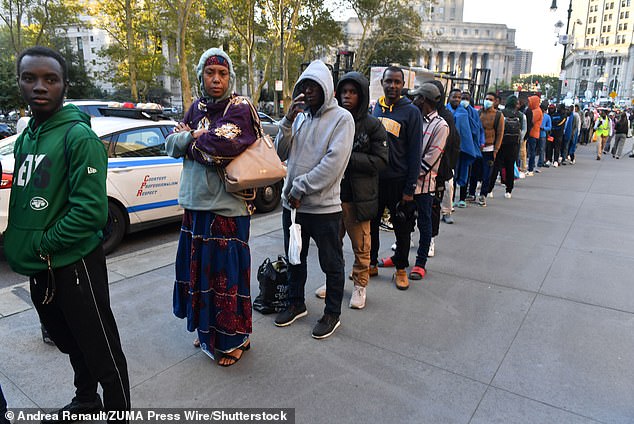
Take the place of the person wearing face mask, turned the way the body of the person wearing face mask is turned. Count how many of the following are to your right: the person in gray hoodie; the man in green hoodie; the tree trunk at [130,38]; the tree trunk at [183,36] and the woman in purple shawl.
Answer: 2

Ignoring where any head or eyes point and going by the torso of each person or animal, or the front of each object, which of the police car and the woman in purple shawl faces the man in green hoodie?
the woman in purple shawl

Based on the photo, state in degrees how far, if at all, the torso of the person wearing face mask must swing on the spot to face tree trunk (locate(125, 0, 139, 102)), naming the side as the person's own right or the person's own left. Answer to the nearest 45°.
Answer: approximately 90° to the person's own right

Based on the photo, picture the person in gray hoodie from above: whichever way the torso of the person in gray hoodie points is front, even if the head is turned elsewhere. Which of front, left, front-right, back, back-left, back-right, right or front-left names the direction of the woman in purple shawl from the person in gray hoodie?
front

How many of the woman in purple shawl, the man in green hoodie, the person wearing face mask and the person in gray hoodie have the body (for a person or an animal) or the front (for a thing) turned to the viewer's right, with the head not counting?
0

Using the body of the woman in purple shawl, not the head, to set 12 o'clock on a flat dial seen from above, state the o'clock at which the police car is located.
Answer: The police car is roughly at 4 o'clock from the woman in purple shawl.

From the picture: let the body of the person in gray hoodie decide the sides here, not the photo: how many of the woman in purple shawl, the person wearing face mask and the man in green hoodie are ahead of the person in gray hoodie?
2

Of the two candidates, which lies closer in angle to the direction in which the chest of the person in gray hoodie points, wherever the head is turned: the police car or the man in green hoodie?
the man in green hoodie

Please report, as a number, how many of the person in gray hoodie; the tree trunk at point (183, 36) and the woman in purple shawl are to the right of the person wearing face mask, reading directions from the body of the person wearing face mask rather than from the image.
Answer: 1

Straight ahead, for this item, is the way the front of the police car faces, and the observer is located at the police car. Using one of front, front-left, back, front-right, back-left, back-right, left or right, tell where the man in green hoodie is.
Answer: back-right

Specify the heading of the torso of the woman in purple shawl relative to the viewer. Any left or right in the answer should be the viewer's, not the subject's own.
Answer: facing the viewer and to the left of the viewer

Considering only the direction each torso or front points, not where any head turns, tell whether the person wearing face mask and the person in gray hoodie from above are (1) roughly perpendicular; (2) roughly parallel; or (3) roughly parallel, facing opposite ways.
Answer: roughly parallel
